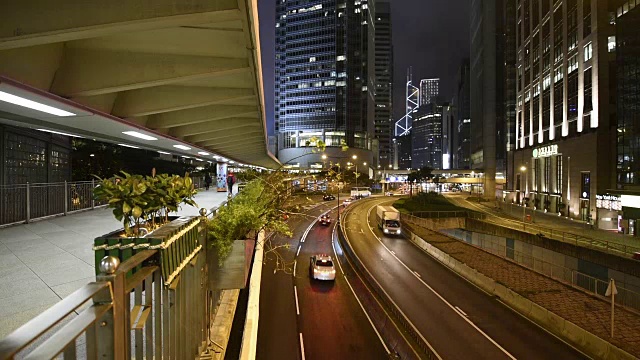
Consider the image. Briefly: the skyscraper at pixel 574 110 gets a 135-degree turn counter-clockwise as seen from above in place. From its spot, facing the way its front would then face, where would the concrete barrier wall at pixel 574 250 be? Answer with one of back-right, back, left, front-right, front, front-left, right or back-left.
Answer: right

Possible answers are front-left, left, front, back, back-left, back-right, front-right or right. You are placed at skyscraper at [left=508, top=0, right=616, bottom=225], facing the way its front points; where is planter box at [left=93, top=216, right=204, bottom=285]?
front-left

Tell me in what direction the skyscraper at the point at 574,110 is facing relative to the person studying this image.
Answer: facing the viewer and to the left of the viewer

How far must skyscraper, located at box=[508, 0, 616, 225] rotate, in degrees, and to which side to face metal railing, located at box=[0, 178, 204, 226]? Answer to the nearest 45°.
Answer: approximately 45° to its left

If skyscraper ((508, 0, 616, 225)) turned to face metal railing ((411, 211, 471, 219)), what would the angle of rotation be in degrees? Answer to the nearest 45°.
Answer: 0° — it already faces it

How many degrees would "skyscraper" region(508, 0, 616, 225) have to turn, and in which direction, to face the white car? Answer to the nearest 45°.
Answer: approximately 45° to its left

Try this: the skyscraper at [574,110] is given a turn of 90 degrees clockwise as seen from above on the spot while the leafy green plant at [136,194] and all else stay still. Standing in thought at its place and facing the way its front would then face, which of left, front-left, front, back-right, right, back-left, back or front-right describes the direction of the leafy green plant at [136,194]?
back-left

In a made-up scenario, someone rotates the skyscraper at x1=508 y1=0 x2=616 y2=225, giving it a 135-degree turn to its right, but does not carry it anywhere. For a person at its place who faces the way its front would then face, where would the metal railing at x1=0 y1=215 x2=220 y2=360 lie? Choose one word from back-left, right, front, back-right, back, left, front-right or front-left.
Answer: back

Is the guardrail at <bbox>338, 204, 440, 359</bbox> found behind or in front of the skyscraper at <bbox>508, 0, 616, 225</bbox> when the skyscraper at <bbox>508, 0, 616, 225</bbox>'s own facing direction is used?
in front
